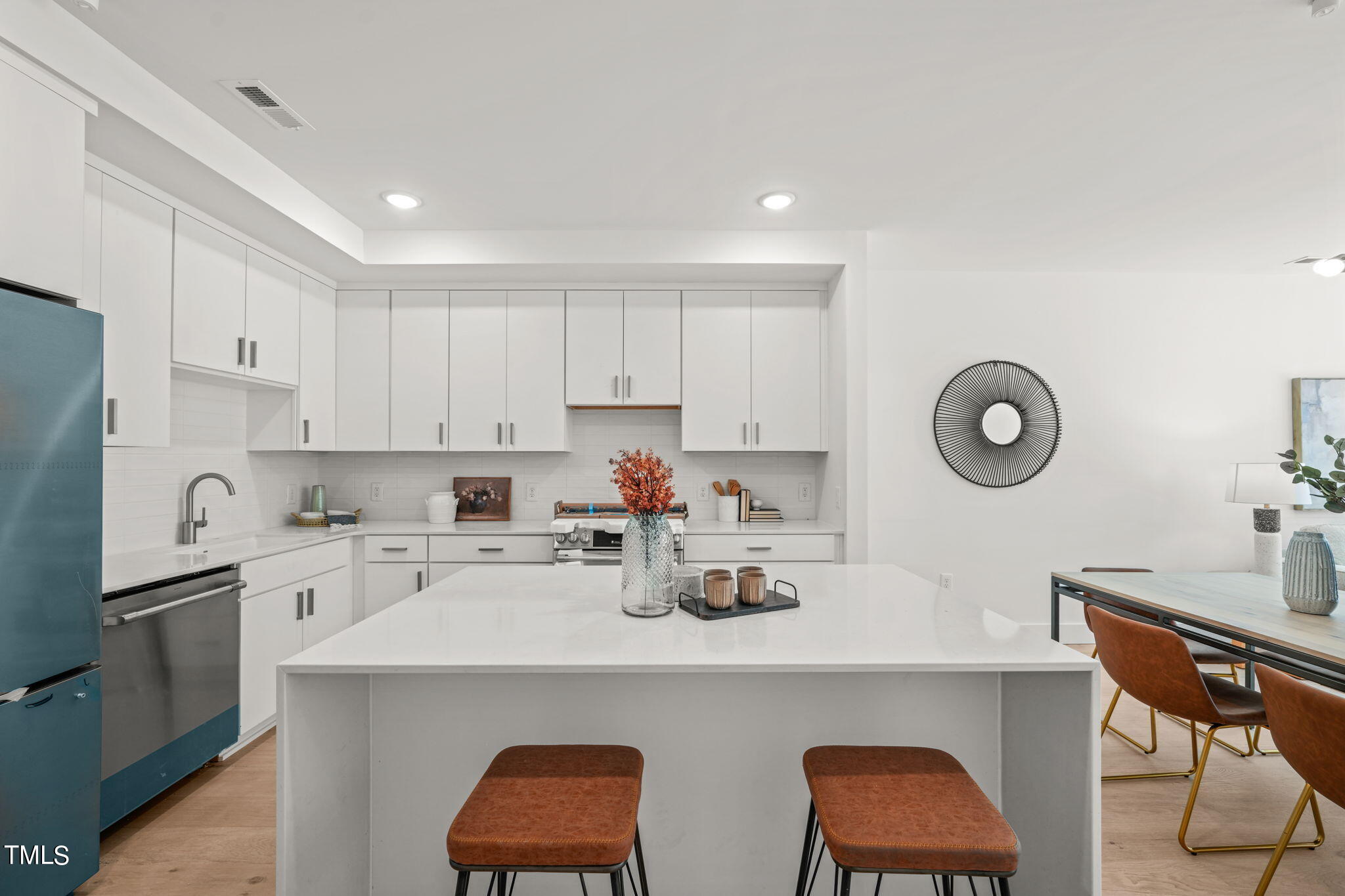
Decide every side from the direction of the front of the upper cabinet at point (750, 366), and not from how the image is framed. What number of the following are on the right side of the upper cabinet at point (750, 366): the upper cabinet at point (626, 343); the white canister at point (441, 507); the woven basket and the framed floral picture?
4

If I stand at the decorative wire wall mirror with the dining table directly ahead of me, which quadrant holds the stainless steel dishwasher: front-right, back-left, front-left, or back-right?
front-right

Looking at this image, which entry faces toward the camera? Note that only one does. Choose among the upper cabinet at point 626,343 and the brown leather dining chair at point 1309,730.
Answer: the upper cabinet

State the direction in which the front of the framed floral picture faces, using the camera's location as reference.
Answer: facing the viewer

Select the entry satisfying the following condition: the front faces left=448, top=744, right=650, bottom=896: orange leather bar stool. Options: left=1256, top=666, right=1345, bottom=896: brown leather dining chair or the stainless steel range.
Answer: the stainless steel range

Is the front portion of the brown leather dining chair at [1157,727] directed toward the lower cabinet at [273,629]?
no

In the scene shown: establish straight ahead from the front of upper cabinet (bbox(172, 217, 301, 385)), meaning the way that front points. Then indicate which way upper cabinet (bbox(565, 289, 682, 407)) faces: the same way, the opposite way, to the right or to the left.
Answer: to the right

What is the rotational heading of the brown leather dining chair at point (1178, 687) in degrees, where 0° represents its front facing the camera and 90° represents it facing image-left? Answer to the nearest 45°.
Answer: approximately 225°

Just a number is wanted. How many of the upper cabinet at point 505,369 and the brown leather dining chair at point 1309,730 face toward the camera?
1

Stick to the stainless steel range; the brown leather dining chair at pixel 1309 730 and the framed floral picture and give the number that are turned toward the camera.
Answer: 2

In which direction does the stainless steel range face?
toward the camera

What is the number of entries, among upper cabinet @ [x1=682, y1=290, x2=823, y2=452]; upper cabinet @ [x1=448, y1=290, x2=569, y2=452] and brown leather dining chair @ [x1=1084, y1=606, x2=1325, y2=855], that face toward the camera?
2

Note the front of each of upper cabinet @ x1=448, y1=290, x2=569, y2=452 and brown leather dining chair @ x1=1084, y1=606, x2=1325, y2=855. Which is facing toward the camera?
the upper cabinet

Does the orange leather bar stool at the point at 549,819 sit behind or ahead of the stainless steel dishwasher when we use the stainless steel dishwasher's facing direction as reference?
ahead

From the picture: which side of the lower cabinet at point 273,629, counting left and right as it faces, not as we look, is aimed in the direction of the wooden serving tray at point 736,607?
front

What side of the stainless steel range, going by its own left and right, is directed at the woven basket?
right
